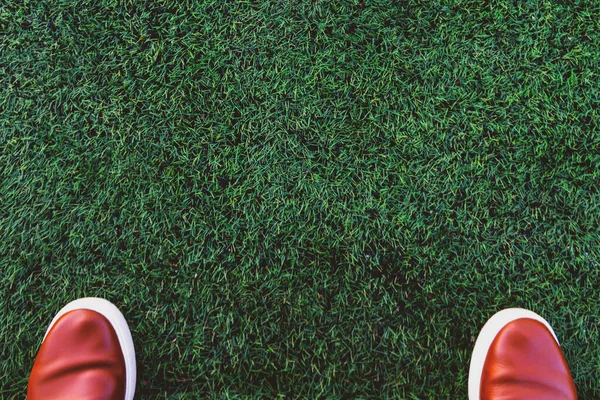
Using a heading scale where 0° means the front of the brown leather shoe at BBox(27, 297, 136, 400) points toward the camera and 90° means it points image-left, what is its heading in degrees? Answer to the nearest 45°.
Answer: approximately 180°

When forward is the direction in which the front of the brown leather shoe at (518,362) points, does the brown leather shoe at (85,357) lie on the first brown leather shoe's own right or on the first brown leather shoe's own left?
on the first brown leather shoe's own left

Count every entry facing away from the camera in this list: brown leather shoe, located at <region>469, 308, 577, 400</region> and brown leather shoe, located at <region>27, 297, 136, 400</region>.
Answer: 2

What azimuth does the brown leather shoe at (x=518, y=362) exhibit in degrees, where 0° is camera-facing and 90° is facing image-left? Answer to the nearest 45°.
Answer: approximately 180°
